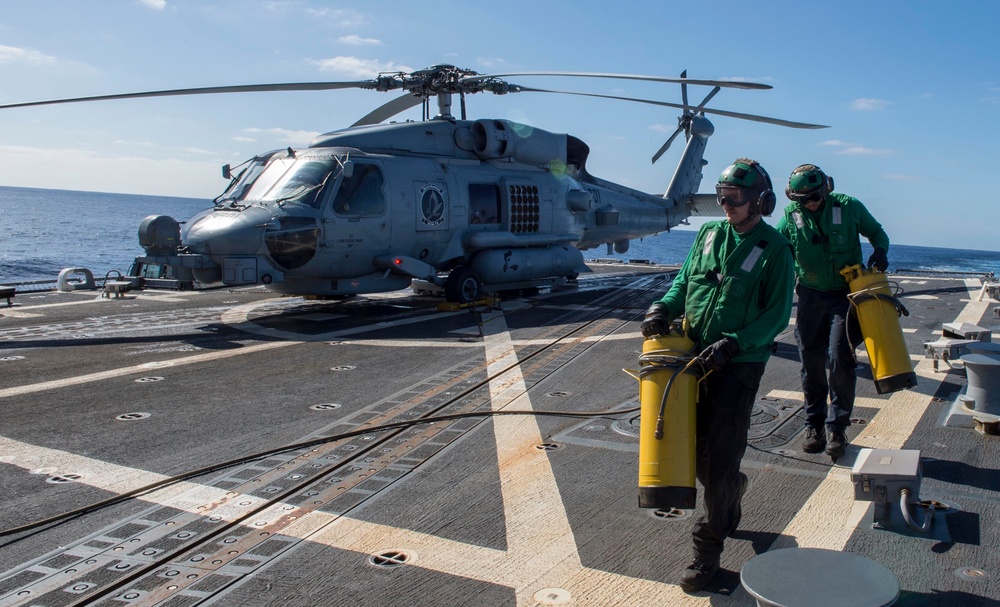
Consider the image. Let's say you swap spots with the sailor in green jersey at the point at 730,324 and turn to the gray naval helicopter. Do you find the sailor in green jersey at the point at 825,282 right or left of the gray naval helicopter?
right

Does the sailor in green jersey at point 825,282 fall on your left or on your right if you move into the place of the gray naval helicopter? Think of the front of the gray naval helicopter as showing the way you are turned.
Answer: on your left

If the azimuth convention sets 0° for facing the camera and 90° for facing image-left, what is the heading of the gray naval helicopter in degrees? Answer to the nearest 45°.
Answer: approximately 45°

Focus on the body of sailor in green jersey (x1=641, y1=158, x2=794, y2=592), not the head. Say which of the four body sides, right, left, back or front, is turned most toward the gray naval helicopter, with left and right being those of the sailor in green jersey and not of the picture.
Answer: right

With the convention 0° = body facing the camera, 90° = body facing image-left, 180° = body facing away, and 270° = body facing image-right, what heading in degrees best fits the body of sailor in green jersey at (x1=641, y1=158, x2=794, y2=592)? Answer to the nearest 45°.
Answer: approximately 45°

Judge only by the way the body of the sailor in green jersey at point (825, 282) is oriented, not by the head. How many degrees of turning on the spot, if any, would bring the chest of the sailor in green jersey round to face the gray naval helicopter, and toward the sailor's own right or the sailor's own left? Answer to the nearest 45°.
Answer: approximately 135° to the sailor's own right
